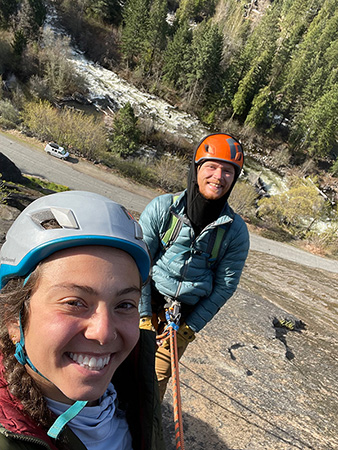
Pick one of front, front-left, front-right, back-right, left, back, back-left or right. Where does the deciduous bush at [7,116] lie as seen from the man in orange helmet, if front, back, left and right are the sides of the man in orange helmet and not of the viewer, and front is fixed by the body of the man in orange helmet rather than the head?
back-right

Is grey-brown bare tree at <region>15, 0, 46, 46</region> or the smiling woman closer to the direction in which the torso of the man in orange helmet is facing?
the smiling woman

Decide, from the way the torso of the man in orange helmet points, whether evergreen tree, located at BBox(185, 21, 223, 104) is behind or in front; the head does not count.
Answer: behind

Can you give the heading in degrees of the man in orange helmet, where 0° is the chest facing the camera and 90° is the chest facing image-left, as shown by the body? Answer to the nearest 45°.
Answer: approximately 0°

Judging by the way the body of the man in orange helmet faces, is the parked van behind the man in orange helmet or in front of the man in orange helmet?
behind

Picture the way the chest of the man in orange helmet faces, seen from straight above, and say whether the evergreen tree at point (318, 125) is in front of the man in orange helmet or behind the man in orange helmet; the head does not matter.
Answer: behind

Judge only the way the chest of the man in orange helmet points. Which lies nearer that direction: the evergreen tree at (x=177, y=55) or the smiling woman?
the smiling woman

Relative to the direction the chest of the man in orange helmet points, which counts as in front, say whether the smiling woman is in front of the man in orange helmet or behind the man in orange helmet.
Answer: in front

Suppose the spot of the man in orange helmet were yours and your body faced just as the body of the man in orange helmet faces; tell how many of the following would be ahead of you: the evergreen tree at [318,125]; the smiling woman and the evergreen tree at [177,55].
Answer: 1

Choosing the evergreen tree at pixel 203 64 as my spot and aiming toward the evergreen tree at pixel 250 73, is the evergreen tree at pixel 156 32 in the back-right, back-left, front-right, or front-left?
back-left
